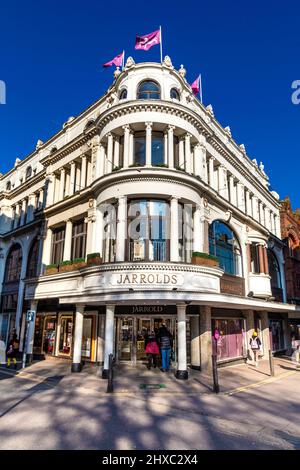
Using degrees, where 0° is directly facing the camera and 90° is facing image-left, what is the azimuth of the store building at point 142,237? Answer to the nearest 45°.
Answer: approximately 0°
